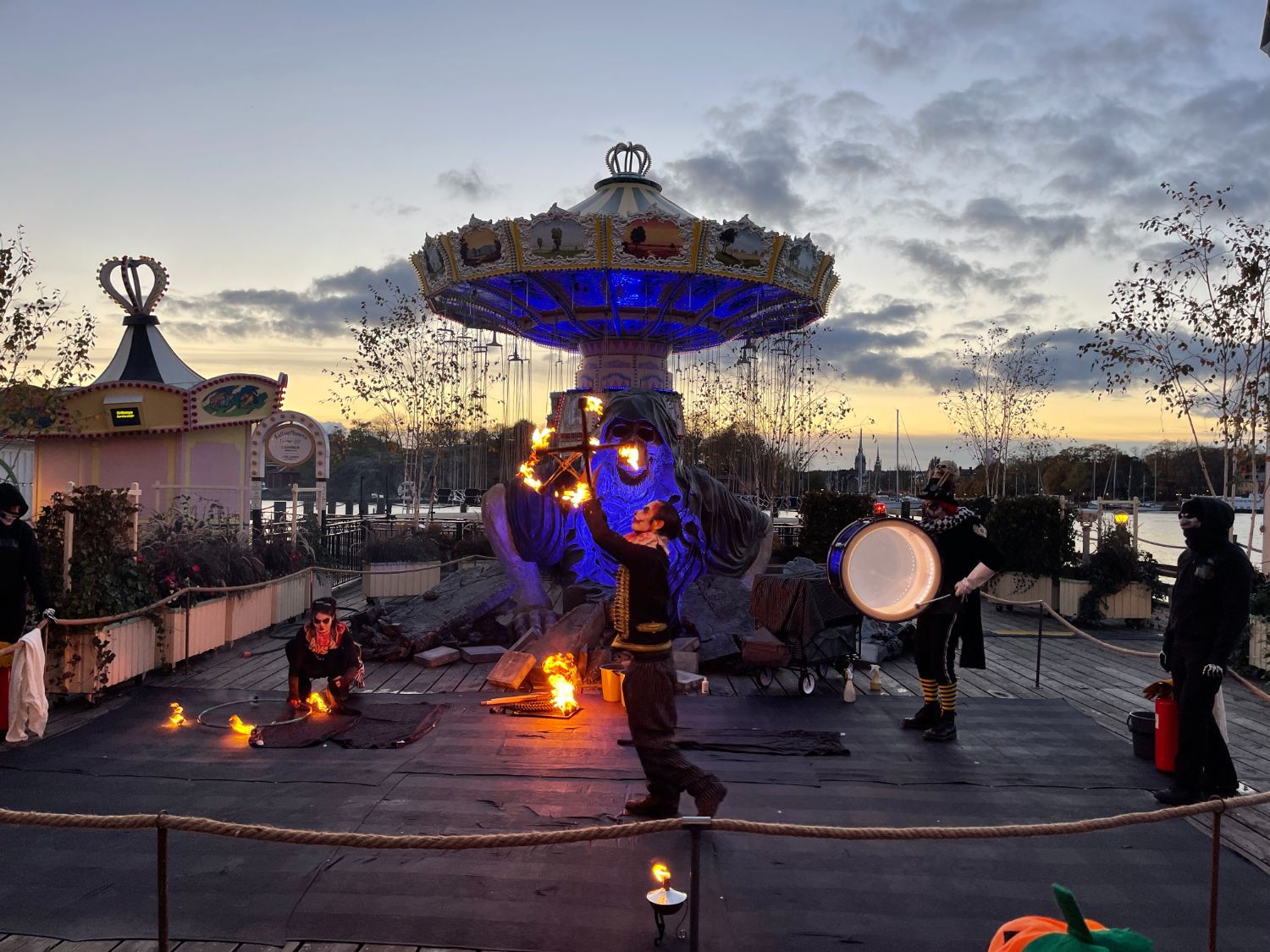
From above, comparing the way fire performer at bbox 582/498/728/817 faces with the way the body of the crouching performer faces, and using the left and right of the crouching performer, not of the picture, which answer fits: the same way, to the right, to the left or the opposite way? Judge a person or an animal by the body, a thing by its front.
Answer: to the right

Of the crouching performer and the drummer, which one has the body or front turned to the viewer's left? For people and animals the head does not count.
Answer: the drummer

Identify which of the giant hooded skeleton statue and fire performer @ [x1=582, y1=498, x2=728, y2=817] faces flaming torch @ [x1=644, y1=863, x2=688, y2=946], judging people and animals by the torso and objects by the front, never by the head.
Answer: the giant hooded skeleton statue

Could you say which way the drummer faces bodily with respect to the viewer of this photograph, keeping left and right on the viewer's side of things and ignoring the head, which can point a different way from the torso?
facing to the left of the viewer

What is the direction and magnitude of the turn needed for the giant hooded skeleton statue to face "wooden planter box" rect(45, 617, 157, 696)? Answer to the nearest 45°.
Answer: approximately 45° to its right

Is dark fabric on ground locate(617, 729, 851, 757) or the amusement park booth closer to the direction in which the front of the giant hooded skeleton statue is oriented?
the dark fabric on ground

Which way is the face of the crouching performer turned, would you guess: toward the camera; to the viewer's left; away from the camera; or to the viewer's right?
toward the camera

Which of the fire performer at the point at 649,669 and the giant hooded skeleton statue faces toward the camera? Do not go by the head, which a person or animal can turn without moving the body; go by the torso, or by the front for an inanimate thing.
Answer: the giant hooded skeleton statue

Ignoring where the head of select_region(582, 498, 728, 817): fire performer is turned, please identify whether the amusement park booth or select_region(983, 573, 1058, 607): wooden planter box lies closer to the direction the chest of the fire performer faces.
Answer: the amusement park booth

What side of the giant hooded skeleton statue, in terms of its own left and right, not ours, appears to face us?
front

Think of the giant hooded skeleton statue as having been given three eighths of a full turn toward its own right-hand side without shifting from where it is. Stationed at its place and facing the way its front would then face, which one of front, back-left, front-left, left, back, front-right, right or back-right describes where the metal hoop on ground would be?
left

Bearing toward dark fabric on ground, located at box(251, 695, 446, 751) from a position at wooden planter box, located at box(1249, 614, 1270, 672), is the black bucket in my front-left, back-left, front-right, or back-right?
front-left

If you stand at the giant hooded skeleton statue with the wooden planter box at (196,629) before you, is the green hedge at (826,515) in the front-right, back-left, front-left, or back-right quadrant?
back-right
